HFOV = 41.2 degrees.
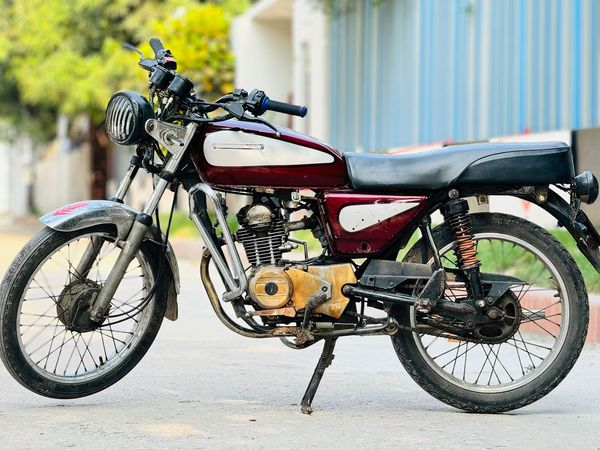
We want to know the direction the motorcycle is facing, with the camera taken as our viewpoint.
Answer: facing to the left of the viewer
